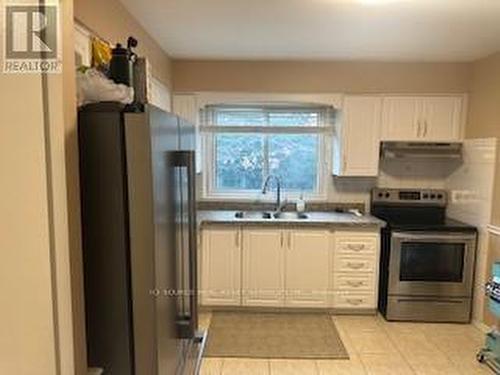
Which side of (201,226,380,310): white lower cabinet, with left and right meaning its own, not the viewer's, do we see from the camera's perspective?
front

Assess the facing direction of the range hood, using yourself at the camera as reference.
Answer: facing the viewer

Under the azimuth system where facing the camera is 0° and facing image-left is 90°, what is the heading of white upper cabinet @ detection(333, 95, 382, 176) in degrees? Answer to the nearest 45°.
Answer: approximately 0°

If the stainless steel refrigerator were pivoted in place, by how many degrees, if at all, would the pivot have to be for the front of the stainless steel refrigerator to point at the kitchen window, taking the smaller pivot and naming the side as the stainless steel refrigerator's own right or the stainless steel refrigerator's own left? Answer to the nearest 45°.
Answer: approximately 90° to the stainless steel refrigerator's own left

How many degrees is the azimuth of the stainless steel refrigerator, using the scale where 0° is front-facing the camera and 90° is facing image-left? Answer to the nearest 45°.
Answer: approximately 315°

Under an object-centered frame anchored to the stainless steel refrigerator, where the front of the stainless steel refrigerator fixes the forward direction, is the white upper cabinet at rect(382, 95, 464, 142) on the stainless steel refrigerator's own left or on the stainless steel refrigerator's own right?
on the stainless steel refrigerator's own left

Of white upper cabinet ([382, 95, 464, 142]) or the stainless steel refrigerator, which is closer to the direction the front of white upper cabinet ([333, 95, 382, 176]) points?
the stainless steel refrigerator

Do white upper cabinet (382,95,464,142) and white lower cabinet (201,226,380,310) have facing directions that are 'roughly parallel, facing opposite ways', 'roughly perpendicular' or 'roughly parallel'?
roughly parallel

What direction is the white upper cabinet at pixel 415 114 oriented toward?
toward the camera

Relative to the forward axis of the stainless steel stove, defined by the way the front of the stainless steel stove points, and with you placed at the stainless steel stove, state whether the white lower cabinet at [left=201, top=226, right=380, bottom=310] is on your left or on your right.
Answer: on your right
